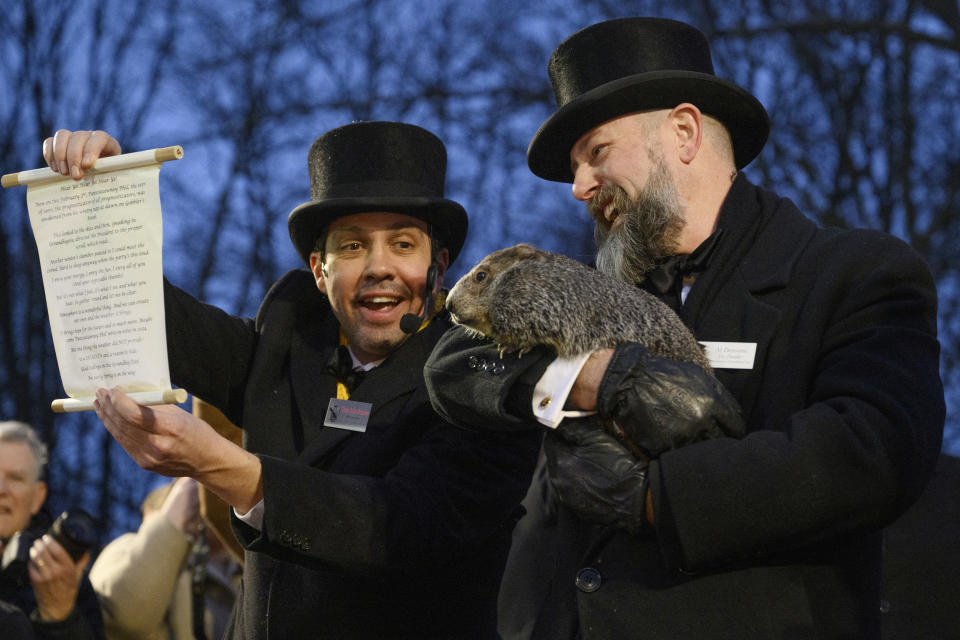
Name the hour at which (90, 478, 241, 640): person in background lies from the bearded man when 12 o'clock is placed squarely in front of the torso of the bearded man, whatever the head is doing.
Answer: The person in background is roughly at 3 o'clock from the bearded man.

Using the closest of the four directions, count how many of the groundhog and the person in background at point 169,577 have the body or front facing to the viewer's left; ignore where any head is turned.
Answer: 1

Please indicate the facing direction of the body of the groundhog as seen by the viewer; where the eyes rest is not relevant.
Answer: to the viewer's left

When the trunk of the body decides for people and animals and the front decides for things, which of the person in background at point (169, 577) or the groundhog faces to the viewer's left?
the groundhog

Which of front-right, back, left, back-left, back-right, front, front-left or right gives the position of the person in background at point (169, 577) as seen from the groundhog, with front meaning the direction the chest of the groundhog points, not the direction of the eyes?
front-right

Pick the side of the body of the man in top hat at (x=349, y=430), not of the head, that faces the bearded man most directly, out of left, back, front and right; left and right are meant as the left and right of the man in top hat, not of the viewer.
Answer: left

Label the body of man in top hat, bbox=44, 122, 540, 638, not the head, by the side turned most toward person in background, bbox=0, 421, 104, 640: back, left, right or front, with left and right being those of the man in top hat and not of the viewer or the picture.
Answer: right

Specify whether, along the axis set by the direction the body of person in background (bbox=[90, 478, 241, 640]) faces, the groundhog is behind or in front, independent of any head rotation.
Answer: in front

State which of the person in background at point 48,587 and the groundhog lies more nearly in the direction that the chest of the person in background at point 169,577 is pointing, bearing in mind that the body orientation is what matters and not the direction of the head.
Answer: the groundhog
